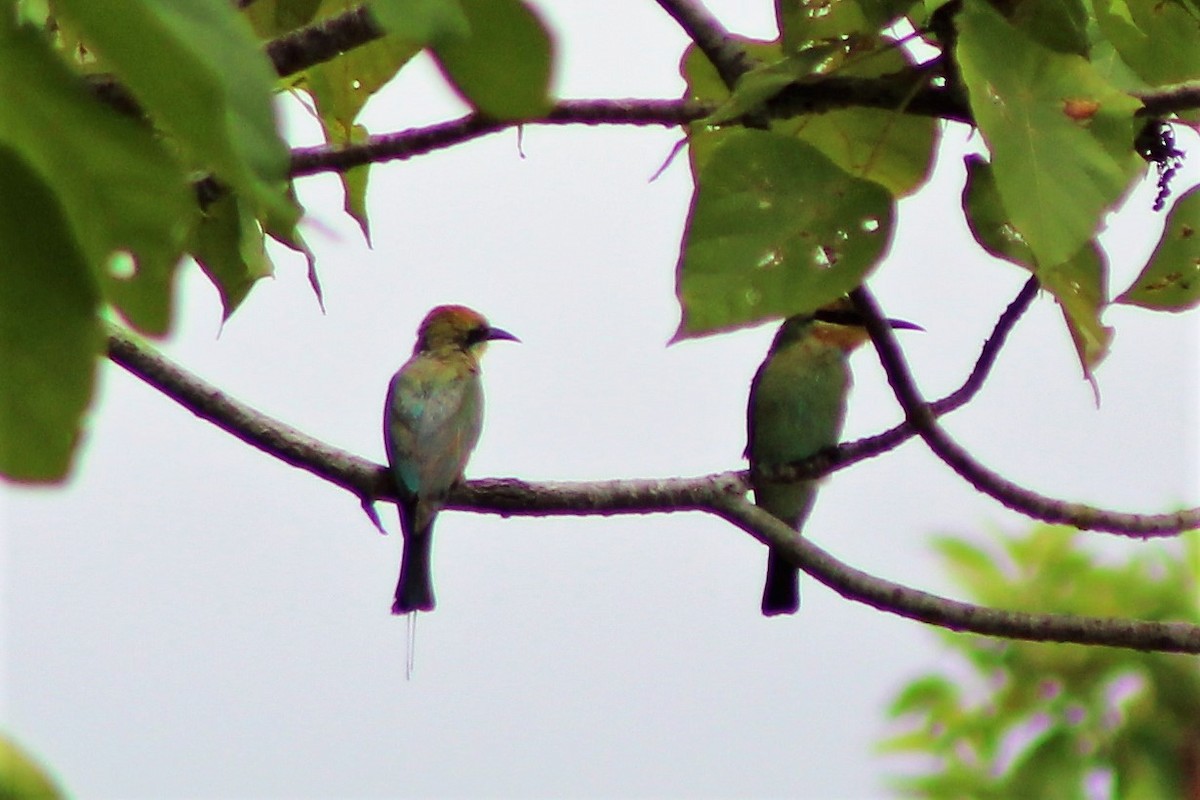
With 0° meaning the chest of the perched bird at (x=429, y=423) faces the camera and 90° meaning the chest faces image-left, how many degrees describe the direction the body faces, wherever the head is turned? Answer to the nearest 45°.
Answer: approximately 225°

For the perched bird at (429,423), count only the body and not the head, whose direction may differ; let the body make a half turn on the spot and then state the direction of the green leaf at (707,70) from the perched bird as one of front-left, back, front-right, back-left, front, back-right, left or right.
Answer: front-left

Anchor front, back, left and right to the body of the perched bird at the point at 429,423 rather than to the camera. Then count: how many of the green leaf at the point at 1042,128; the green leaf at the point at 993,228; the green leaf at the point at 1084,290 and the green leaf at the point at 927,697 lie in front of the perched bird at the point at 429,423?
1

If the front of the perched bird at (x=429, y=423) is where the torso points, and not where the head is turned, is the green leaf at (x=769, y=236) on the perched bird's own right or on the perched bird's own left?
on the perched bird's own right

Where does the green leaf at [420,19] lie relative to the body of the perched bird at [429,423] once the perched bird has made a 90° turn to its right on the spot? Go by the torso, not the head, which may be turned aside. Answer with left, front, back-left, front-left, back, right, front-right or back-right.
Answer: front-right

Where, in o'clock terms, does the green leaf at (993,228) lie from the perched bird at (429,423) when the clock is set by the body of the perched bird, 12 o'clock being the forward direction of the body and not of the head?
The green leaf is roughly at 4 o'clock from the perched bird.

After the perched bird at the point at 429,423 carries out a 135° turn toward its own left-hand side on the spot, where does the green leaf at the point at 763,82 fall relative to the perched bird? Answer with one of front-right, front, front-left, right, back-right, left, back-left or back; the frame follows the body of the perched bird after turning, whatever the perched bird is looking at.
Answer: left

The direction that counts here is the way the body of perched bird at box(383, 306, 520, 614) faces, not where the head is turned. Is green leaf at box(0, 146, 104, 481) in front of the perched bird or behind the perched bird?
behind

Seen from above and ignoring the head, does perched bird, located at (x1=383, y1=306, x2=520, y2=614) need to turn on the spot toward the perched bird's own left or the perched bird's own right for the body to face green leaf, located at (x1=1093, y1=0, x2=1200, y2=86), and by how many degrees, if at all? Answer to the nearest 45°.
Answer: approximately 135° to the perched bird's own right
